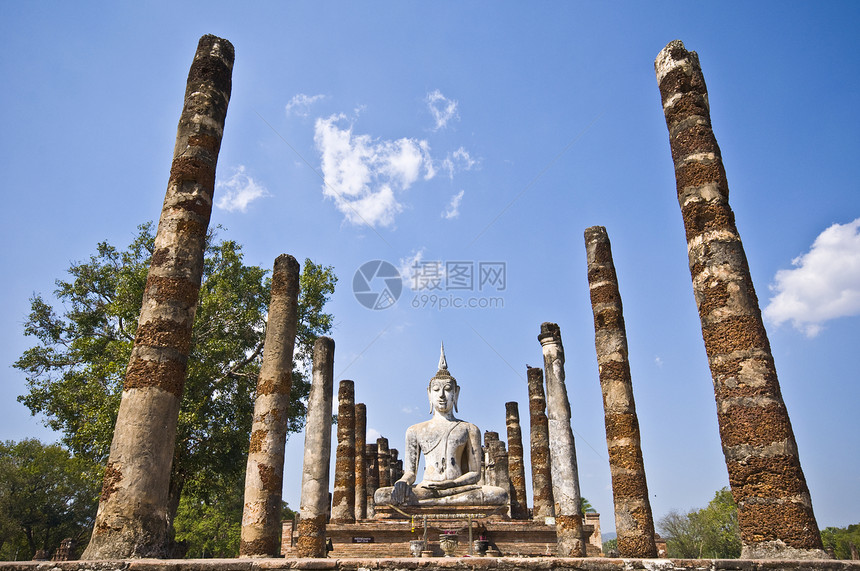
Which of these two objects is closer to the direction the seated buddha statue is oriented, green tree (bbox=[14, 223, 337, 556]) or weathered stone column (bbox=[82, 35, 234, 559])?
the weathered stone column

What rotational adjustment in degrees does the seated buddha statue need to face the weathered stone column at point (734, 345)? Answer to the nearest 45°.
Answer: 0° — it already faces it

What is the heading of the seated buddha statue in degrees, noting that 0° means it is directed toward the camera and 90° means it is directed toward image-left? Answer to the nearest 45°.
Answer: approximately 0°

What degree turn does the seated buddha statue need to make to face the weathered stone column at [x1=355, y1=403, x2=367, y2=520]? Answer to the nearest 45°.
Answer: approximately 135° to its right

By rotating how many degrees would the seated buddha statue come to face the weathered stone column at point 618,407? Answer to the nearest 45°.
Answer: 0° — it already faces it

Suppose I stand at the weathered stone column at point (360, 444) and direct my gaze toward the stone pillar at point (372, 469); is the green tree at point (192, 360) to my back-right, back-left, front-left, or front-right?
back-left

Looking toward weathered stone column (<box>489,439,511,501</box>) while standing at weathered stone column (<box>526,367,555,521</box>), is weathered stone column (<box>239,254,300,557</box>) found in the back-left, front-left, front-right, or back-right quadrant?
back-left
